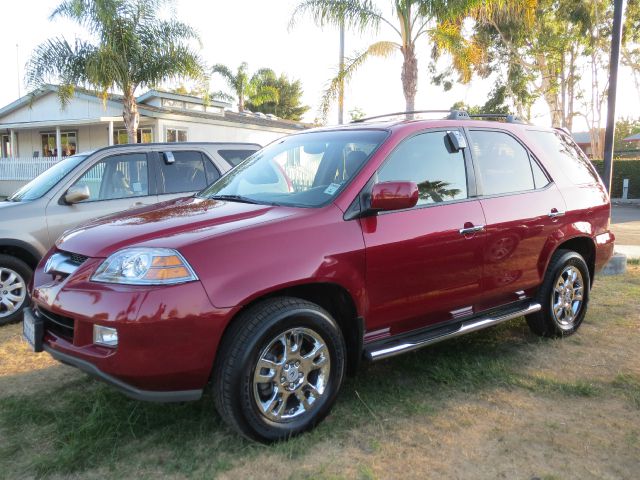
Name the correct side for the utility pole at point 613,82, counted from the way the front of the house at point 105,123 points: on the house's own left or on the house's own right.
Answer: on the house's own left

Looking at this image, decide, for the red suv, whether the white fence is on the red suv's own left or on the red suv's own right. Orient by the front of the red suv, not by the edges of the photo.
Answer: on the red suv's own right

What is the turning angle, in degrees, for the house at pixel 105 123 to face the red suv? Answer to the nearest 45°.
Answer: approximately 45° to its left

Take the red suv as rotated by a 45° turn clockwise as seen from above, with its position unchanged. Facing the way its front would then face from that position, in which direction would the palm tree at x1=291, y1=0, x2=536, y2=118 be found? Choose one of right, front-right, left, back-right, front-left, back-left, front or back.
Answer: right

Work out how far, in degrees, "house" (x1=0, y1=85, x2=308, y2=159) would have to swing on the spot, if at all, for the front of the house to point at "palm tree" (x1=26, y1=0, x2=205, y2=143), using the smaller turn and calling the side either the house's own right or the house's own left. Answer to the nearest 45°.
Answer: approximately 45° to the house's own left

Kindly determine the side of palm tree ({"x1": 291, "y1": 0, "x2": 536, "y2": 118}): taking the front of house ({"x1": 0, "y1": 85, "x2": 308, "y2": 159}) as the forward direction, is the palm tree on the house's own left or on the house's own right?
on the house's own left

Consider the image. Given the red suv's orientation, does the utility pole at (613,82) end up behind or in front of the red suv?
behind

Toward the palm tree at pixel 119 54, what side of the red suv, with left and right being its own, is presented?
right

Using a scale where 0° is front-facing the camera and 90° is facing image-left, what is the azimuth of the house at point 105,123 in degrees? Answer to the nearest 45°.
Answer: approximately 45°

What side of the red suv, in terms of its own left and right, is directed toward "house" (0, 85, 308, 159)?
right
